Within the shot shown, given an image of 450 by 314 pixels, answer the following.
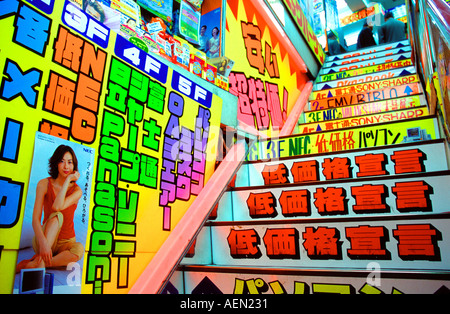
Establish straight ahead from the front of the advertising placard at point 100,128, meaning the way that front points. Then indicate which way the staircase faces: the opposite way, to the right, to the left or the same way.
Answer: to the right

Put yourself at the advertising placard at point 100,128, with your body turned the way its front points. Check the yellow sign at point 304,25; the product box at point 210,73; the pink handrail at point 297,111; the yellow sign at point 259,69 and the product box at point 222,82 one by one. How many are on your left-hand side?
5

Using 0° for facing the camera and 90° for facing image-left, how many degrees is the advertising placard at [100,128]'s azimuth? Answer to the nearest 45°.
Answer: approximately 315°

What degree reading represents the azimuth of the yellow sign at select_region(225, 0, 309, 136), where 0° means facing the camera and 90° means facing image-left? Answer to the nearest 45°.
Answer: approximately 315°

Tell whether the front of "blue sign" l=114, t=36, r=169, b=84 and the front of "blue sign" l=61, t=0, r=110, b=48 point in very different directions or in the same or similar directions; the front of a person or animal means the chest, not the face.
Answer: same or similar directions

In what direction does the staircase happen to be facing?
toward the camera

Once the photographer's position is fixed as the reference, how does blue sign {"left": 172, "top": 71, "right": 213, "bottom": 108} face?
facing the viewer and to the right of the viewer

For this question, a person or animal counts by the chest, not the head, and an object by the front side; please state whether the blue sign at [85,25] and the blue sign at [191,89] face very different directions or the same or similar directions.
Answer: same or similar directions

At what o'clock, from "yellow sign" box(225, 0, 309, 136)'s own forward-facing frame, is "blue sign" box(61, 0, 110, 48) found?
The blue sign is roughly at 2 o'clock from the yellow sign.

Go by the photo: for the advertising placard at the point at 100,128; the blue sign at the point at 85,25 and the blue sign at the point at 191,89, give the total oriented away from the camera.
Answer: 0

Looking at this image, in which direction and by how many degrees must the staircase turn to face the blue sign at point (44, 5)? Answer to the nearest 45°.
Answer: approximately 45° to its right
